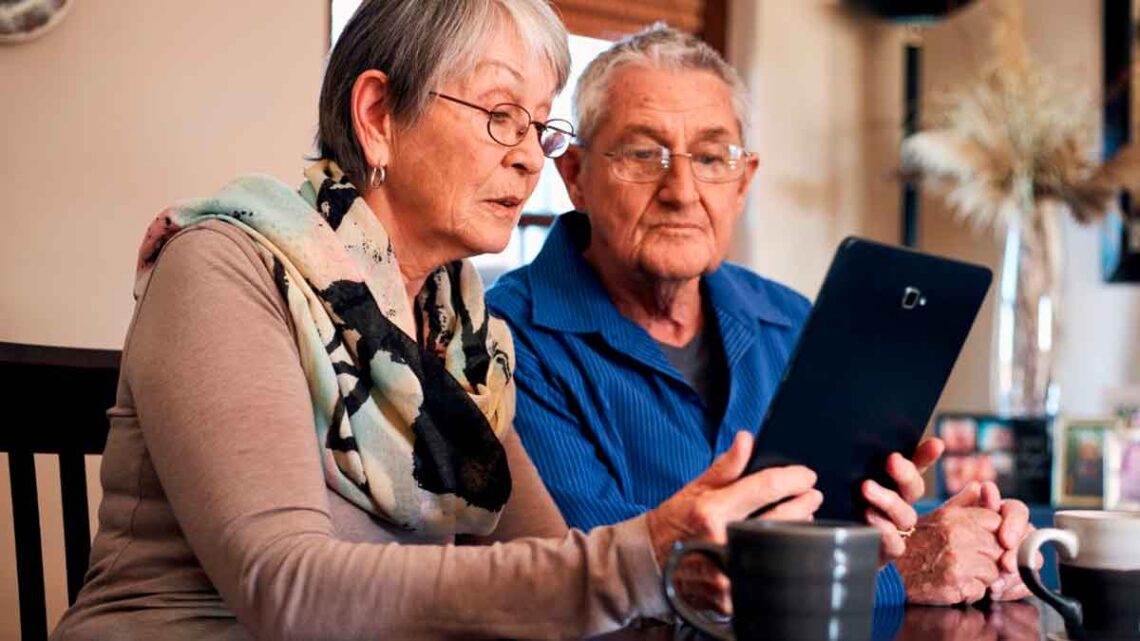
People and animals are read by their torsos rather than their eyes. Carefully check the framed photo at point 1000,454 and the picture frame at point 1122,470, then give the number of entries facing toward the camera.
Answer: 2

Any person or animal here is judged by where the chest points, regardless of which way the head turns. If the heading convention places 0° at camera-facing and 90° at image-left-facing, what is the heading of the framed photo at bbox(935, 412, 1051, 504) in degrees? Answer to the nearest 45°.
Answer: approximately 0°

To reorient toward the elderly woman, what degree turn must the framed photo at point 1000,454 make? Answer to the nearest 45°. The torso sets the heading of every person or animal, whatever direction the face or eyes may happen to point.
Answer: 0° — it already faces them

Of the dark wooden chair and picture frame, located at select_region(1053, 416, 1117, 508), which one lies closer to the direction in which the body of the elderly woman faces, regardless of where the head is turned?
the picture frame

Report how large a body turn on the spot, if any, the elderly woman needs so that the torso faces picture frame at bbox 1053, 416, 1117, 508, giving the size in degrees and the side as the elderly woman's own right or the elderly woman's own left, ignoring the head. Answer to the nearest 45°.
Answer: approximately 90° to the elderly woman's own left

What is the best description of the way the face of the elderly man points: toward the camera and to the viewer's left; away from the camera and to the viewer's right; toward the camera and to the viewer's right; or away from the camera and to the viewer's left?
toward the camera and to the viewer's right

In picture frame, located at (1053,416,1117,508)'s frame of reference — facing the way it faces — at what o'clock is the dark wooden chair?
The dark wooden chair is roughly at 1 o'clock from the picture frame.

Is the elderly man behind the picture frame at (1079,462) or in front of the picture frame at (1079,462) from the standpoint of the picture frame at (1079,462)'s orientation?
in front

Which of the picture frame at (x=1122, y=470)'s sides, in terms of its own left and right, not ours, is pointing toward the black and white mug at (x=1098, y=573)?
front

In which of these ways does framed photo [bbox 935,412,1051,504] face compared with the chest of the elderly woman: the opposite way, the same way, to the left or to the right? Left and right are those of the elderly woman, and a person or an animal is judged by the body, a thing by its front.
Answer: to the right

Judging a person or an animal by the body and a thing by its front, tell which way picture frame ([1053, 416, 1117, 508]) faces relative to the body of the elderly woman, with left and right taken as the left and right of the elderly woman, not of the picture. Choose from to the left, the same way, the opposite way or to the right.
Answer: to the right

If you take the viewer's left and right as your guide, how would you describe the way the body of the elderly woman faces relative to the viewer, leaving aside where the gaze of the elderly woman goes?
facing the viewer and to the right of the viewer
